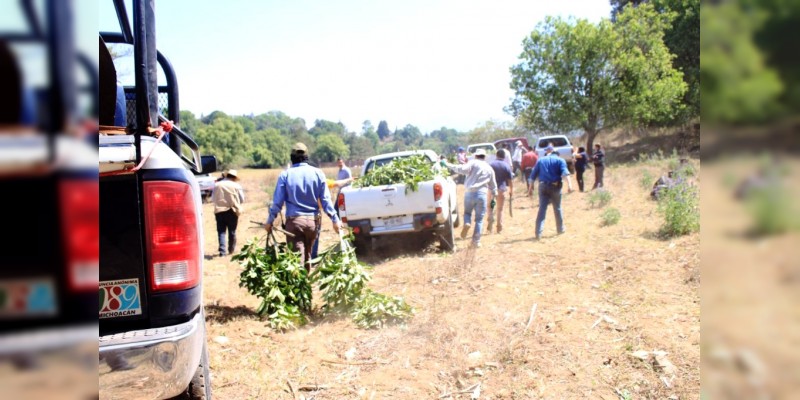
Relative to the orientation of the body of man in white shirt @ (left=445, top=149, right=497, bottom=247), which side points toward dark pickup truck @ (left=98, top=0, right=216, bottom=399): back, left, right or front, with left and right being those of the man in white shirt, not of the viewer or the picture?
back

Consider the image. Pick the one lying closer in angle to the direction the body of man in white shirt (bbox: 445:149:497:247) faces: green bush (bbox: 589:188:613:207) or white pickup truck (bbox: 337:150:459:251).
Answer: the green bush

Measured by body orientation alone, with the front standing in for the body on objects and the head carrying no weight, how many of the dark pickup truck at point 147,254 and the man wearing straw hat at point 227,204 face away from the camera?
2

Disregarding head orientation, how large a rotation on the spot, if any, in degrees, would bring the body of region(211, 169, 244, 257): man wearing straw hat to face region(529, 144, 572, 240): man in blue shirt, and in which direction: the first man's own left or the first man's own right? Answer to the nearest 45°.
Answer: approximately 135° to the first man's own right

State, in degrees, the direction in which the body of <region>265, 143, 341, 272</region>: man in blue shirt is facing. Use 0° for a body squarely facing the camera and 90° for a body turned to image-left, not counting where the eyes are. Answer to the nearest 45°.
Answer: approximately 180°

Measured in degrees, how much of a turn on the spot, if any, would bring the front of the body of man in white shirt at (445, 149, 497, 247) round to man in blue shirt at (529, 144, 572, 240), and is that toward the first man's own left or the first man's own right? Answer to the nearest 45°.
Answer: approximately 90° to the first man's own right

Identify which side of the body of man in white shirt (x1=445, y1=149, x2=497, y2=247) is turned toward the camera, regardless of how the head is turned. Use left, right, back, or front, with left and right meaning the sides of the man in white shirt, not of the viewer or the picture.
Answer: back

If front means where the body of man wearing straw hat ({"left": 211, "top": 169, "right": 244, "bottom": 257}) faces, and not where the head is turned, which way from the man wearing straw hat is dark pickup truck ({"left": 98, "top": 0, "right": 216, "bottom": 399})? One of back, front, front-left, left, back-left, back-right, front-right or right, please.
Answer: back

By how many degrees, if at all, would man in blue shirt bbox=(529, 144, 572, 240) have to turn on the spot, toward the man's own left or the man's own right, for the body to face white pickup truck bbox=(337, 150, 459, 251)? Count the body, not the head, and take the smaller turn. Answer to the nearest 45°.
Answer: approximately 135° to the man's own left

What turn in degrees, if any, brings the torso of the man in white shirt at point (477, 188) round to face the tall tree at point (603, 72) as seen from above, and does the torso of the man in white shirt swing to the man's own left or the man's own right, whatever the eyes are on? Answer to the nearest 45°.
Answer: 0° — they already face it

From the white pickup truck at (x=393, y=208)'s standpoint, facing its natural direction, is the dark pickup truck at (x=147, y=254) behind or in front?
behind

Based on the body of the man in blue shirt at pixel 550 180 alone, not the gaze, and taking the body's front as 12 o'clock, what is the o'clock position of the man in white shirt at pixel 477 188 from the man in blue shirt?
The man in white shirt is roughly at 8 o'clock from the man in blue shirt.

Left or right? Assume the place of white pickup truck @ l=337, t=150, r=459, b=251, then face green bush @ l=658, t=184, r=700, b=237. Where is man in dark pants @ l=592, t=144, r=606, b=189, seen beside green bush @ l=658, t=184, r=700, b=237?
left

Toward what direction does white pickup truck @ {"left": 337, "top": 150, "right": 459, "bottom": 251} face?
away from the camera

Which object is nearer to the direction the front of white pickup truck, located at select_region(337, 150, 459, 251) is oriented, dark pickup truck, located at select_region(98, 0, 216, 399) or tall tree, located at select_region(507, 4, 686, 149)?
the tall tree

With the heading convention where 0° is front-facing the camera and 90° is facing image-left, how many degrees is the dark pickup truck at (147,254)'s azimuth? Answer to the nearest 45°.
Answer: approximately 180°
